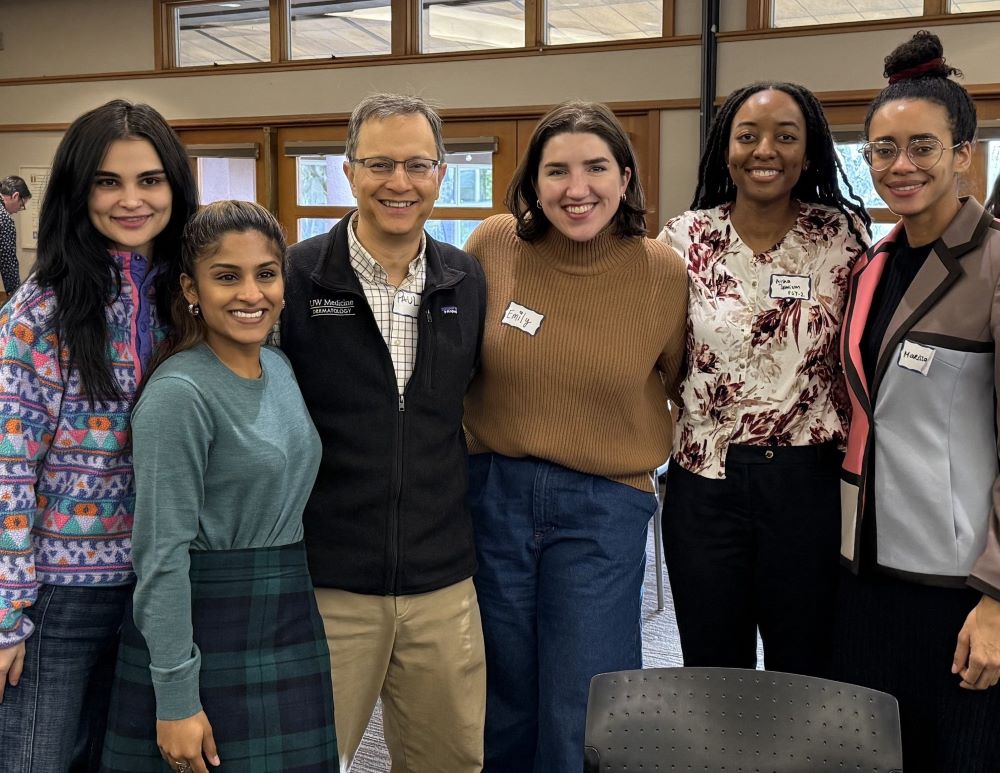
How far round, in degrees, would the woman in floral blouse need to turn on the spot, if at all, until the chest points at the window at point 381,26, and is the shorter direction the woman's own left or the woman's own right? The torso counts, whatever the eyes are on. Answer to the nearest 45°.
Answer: approximately 135° to the woman's own right

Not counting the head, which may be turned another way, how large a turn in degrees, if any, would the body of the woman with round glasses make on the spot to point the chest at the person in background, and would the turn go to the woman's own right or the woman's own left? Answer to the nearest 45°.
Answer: approximately 90° to the woman's own right

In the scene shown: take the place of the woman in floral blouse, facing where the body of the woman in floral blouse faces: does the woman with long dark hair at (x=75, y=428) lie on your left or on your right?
on your right

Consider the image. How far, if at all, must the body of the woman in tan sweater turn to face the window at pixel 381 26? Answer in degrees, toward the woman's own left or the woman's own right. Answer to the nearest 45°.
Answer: approximately 180°
